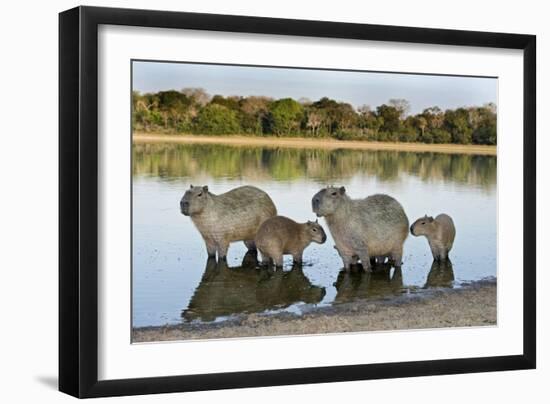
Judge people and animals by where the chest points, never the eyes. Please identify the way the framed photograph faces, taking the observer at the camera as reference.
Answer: facing the viewer and to the right of the viewer
